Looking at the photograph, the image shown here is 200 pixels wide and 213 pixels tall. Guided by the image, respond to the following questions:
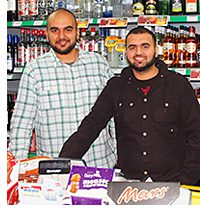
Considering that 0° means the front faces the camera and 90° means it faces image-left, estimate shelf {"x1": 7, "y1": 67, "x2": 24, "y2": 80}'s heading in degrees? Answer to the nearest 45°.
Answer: approximately 0°

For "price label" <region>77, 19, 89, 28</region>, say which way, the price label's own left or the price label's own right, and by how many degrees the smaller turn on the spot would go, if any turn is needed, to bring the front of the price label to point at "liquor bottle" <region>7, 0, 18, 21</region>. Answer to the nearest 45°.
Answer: approximately 135° to the price label's own right

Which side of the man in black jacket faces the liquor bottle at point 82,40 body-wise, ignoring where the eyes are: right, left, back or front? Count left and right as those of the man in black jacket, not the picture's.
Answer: back

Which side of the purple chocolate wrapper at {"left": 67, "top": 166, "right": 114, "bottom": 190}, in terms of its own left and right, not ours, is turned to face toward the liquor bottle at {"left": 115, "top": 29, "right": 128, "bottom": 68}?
back

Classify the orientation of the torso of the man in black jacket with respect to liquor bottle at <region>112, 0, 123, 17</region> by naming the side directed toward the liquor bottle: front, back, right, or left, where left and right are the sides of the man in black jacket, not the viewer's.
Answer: back
